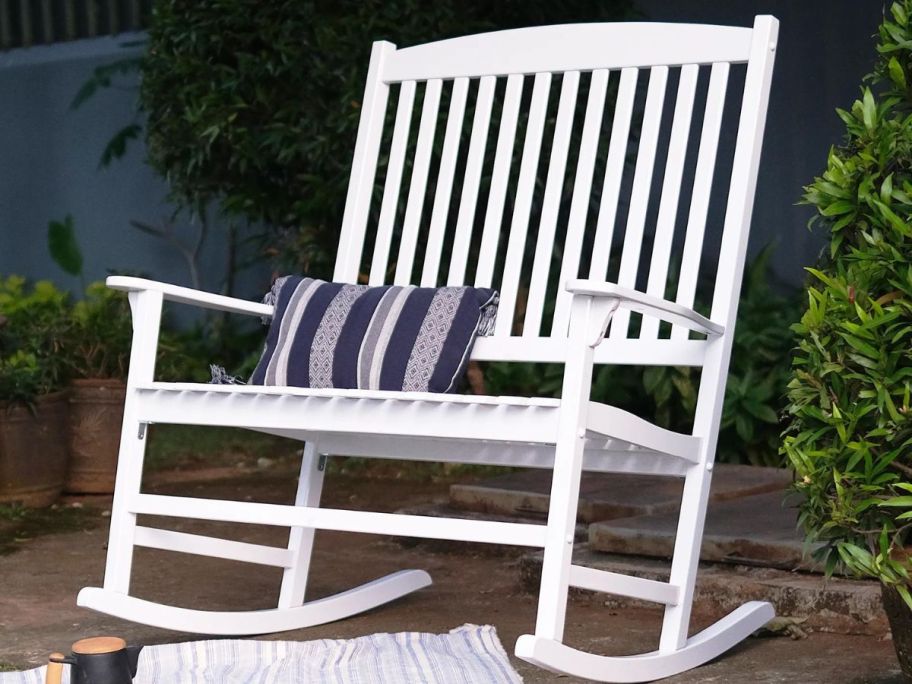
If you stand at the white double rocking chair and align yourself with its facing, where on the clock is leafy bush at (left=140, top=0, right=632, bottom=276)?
The leafy bush is roughly at 4 o'clock from the white double rocking chair.

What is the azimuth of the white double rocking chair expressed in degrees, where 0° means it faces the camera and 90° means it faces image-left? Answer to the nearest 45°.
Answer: approximately 45°

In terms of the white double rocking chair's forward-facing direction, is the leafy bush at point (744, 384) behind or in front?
behind

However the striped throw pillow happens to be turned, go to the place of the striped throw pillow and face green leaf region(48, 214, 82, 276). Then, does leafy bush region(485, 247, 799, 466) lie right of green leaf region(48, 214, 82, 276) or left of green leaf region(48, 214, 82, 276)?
right

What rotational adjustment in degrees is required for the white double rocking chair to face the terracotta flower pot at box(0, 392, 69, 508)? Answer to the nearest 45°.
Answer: approximately 90° to its right

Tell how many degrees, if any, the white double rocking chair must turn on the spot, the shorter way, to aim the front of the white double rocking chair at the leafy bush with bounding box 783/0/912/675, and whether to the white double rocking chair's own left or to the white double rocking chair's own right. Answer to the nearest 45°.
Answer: approximately 90° to the white double rocking chair's own left

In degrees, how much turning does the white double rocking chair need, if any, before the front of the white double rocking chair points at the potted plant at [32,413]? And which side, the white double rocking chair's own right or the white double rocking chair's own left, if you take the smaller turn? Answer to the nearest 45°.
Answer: approximately 90° to the white double rocking chair's own right

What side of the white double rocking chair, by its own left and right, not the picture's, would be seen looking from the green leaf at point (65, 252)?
right

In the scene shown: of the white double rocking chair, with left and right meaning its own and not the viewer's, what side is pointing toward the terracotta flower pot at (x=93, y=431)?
right
